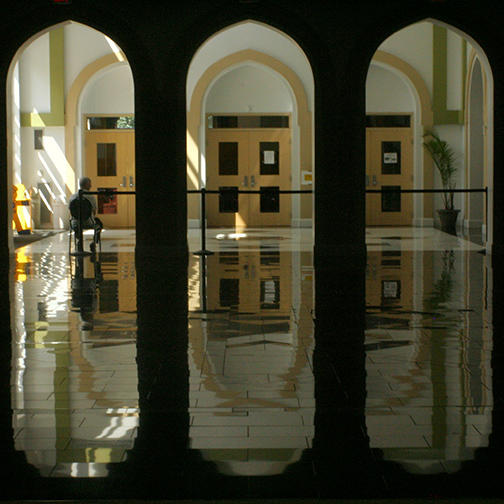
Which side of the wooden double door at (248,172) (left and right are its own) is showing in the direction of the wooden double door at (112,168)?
right

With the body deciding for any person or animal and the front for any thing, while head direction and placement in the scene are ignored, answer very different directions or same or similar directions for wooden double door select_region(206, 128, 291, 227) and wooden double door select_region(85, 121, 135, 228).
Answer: same or similar directions

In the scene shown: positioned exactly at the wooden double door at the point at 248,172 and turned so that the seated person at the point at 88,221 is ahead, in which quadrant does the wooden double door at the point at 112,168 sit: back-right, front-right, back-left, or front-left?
front-right

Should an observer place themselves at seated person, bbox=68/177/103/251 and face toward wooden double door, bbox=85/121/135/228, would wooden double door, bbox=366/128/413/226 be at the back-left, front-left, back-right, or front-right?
front-right

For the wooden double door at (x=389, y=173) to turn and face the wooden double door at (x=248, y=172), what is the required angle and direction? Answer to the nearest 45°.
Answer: approximately 90° to its right

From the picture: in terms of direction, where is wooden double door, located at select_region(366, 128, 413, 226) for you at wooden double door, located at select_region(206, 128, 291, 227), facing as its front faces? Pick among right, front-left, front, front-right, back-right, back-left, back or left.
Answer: left

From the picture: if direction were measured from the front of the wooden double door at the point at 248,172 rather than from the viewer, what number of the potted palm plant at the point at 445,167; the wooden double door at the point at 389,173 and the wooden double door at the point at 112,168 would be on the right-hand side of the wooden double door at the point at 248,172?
1

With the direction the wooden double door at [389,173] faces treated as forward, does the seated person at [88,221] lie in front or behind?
in front

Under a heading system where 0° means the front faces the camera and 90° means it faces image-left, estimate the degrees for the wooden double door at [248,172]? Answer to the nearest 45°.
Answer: approximately 0°

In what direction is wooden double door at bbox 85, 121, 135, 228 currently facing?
toward the camera

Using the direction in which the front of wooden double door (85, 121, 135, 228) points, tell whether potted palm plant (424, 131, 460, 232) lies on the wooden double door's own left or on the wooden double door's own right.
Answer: on the wooden double door's own left

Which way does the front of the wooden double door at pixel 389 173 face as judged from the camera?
facing the viewer
